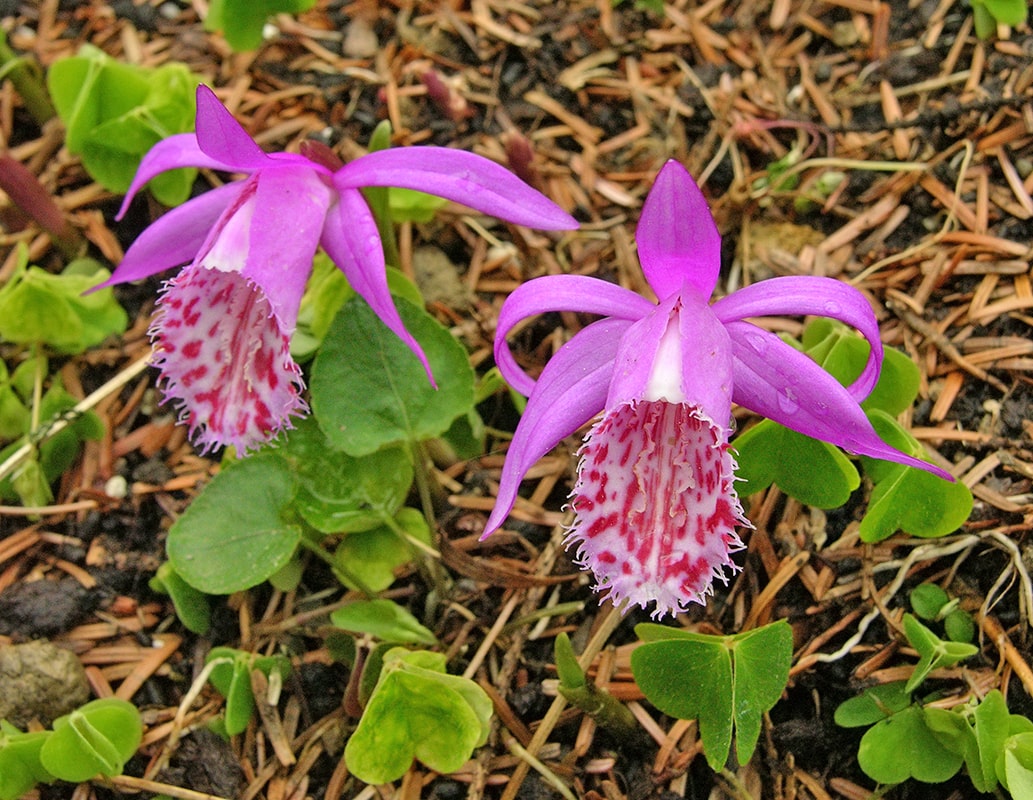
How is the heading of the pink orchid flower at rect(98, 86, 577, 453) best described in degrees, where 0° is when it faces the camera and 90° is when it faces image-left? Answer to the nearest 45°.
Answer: approximately 45°

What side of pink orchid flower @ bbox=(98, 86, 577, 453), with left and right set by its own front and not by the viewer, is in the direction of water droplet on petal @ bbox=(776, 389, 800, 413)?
left

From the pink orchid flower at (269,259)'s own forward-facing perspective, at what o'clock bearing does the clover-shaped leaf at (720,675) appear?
The clover-shaped leaf is roughly at 9 o'clock from the pink orchid flower.

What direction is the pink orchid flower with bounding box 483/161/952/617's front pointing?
toward the camera

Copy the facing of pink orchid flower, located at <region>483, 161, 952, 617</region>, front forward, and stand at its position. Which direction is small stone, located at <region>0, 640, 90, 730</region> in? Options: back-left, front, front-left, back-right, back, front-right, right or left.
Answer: right

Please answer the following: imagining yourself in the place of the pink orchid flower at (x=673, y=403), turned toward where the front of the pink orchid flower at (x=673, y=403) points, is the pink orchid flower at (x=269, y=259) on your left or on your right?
on your right
